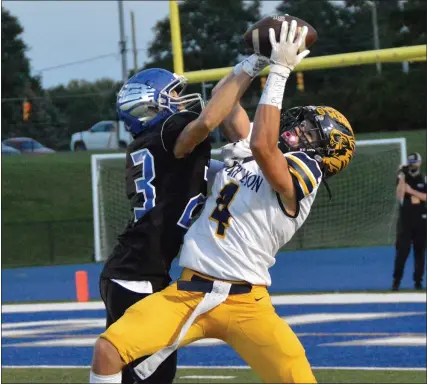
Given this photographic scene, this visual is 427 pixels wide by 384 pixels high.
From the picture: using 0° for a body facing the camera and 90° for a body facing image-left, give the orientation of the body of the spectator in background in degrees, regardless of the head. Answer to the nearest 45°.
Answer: approximately 0°

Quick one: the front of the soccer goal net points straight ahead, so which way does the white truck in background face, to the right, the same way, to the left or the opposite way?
to the right

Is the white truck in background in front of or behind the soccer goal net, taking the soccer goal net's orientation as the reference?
behind

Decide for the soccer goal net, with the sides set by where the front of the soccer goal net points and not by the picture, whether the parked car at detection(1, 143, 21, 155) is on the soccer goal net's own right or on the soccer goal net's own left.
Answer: on the soccer goal net's own right

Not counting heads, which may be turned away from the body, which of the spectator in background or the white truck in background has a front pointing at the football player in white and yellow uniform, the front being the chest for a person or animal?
the spectator in background

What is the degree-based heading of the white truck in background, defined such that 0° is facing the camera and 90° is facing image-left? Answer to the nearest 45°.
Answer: approximately 90°

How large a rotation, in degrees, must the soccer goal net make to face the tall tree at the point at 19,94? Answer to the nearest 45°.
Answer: approximately 135° to its right
